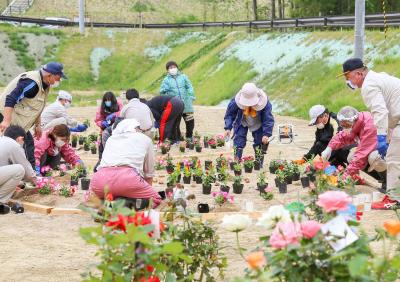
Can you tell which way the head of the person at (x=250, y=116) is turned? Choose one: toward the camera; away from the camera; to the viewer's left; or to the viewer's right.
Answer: toward the camera

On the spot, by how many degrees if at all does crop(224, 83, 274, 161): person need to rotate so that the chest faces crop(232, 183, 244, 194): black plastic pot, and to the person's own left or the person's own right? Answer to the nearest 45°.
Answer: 0° — they already face it

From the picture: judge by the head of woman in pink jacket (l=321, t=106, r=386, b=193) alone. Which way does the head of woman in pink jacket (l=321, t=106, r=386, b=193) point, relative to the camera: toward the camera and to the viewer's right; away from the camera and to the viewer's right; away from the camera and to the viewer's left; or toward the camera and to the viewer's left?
toward the camera and to the viewer's left

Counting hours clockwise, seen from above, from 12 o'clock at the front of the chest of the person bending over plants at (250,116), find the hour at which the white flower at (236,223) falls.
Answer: The white flower is roughly at 12 o'clock from the person bending over plants.

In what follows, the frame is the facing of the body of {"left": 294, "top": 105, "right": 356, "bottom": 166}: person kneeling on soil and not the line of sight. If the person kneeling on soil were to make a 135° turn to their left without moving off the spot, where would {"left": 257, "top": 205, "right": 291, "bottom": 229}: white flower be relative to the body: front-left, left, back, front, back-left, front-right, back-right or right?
right

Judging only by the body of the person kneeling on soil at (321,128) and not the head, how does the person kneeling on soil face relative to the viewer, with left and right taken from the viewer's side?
facing the viewer and to the left of the viewer

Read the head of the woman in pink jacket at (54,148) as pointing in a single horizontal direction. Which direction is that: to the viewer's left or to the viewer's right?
to the viewer's right

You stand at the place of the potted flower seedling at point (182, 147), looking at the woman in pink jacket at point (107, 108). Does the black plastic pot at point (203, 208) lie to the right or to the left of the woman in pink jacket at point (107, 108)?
left

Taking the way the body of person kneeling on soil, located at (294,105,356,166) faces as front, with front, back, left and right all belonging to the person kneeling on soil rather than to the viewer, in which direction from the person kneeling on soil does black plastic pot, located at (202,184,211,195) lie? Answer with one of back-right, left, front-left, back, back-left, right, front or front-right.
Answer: front

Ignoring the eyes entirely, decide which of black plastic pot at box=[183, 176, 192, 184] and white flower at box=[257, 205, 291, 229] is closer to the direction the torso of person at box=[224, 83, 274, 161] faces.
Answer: the white flower

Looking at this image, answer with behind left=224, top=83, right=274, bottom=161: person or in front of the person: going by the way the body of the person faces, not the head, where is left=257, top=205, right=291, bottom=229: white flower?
in front

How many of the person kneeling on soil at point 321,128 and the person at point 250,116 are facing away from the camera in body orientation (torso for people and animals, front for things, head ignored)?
0

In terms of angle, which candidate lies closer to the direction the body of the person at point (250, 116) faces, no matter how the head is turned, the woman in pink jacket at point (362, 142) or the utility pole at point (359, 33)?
the woman in pink jacket

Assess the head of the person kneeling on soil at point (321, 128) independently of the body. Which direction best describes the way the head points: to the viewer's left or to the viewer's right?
to the viewer's left

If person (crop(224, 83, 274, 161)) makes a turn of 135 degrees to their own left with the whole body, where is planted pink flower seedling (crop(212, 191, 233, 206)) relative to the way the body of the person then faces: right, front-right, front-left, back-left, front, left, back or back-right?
back-right

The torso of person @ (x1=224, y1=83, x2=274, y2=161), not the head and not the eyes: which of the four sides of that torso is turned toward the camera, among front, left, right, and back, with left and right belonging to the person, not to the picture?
front

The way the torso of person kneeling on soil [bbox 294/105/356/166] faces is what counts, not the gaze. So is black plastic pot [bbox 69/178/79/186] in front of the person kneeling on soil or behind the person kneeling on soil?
in front
